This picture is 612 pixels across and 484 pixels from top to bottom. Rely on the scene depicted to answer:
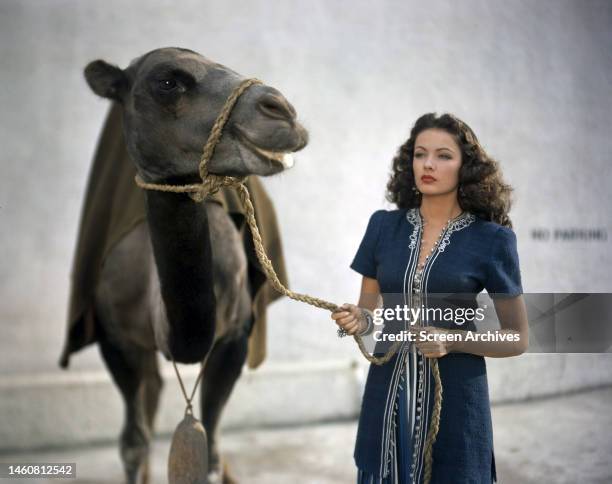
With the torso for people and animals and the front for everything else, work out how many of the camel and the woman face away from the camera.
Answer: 0

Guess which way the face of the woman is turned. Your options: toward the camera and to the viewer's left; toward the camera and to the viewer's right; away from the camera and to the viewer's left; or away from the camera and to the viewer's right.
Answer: toward the camera and to the viewer's left

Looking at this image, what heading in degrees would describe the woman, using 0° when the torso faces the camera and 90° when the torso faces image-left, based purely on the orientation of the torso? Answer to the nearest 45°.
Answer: approximately 45°

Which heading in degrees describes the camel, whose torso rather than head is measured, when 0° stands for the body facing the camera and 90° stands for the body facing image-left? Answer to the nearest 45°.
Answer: approximately 0°
